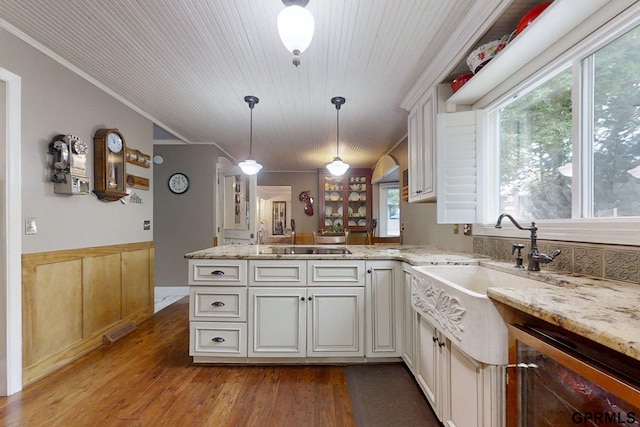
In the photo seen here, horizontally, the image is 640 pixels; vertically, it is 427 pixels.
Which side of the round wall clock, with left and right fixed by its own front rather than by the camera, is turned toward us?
front

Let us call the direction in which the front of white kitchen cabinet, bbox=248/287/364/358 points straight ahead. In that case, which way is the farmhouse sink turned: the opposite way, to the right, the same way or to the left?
to the right

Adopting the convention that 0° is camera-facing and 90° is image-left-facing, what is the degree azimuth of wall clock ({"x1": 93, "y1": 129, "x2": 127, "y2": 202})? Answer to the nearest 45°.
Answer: approximately 315°

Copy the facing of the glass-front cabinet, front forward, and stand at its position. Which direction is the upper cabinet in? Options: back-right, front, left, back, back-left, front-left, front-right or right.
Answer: front

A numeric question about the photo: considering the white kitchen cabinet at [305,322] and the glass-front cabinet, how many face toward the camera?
2

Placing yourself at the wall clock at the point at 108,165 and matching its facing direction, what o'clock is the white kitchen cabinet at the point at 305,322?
The white kitchen cabinet is roughly at 12 o'clock from the wall clock.

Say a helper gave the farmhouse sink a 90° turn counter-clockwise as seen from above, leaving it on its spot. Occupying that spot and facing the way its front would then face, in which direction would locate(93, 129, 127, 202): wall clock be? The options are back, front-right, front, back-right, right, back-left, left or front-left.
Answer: back-right

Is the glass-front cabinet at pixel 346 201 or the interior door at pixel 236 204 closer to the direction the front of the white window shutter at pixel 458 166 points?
the interior door

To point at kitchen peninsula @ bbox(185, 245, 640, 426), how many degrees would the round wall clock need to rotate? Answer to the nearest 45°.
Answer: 0° — it already faces it

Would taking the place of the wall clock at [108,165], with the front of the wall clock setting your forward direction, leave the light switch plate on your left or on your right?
on your right

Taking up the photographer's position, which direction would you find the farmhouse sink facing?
facing the viewer and to the left of the viewer

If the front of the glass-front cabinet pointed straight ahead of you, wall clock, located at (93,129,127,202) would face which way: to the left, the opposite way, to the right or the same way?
to the left

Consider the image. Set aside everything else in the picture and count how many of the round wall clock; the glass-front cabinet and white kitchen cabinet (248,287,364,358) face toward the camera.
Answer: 3

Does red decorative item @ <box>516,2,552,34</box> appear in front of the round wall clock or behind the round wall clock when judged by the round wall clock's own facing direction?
in front
